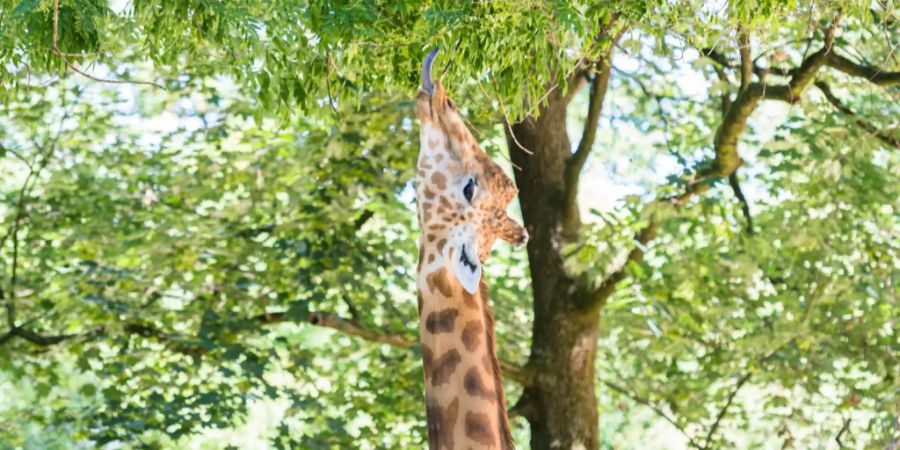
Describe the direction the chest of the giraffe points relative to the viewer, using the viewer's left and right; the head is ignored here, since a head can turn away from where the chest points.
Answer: facing to the left of the viewer
